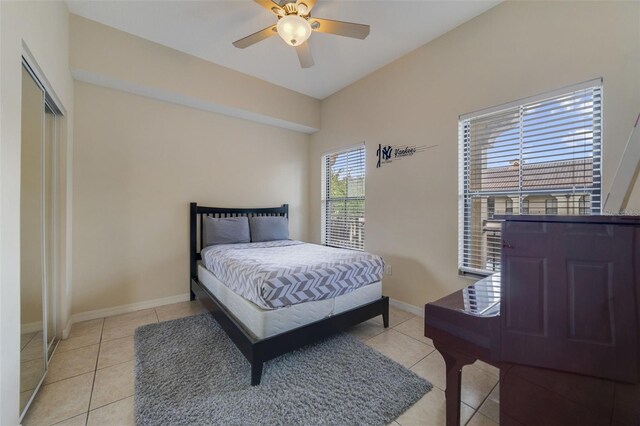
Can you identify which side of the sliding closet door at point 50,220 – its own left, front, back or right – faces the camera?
right

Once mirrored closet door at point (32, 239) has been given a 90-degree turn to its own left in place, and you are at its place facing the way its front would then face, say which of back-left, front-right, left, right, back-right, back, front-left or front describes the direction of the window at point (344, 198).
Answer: right

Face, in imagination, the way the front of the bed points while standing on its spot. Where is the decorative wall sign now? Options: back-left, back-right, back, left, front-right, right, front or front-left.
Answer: left

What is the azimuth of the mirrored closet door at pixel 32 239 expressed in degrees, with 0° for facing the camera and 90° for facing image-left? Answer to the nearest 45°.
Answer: approximately 270°

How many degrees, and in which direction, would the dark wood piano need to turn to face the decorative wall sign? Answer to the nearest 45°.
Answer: approximately 45° to its right

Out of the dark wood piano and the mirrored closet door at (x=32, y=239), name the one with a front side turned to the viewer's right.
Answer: the mirrored closet door

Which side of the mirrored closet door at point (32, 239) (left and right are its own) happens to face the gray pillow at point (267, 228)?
front

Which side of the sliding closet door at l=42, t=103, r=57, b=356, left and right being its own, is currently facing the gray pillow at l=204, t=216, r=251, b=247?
front

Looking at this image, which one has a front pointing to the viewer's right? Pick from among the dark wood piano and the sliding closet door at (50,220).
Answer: the sliding closet door

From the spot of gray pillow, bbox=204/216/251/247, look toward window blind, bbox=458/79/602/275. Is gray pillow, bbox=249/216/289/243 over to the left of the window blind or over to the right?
left

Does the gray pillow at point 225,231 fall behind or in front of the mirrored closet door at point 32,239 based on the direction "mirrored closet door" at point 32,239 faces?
in front

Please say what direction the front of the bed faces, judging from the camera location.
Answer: facing the viewer and to the right of the viewer

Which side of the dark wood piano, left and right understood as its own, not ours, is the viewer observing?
left

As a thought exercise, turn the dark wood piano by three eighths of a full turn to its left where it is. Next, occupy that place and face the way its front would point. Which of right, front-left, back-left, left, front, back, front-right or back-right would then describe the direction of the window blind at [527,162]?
back-left

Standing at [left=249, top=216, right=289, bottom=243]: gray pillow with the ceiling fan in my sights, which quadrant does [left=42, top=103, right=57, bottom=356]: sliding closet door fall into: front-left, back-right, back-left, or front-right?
front-right
